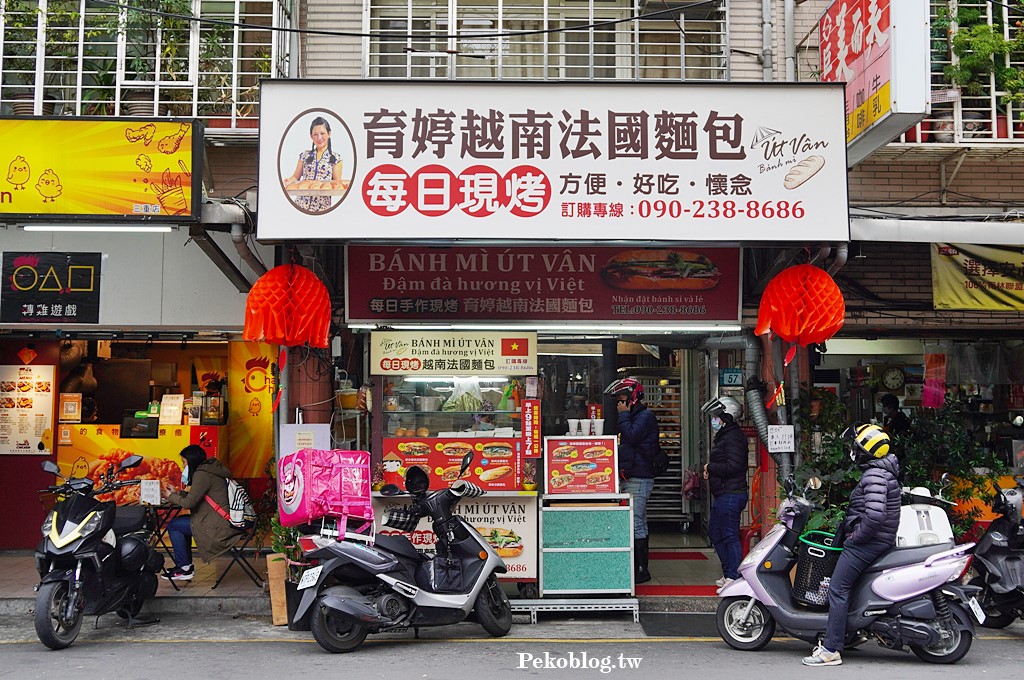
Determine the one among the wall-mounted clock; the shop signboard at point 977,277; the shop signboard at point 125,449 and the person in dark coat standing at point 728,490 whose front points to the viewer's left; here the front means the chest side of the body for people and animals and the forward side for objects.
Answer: the person in dark coat standing

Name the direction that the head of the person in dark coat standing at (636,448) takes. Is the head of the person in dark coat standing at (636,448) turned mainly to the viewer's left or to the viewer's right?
to the viewer's left

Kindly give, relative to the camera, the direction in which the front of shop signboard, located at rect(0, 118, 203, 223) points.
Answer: facing the viewer

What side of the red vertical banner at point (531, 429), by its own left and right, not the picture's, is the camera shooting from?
front

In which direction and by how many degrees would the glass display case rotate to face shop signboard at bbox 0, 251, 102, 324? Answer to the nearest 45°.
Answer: approximately 90° to its right

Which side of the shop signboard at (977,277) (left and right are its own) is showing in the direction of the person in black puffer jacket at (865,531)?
front

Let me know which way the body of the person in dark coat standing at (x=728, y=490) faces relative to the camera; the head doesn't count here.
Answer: to the viewer's left

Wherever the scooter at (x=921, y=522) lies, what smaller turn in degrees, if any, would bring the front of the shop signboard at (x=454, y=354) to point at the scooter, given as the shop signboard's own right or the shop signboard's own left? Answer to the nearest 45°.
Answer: approximately 45° to the shop signboard's own left

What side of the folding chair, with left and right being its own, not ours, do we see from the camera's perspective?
left

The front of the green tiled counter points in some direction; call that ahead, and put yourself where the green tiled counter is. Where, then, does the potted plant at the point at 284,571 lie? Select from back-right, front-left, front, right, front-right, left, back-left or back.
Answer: right

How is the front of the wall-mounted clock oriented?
toward the camera

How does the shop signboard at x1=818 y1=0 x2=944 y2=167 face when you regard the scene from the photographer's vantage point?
facing the viewer and to the left of the viewer

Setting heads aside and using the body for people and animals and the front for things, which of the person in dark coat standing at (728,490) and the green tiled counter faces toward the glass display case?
the person in dark coat standing

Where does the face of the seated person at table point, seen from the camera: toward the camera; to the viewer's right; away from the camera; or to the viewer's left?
to the viewer's left

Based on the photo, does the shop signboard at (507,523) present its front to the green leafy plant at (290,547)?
no
